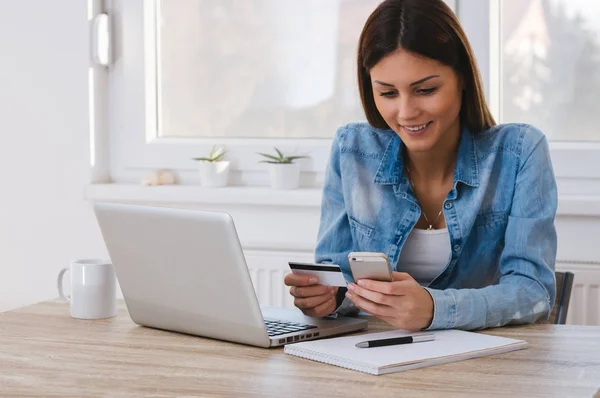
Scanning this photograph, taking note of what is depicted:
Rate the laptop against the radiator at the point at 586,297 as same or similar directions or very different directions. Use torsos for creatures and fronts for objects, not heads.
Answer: very different directions

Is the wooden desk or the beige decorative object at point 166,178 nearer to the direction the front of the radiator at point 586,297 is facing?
the wooden desk

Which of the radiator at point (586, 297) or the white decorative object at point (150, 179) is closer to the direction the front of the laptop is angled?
the radiator

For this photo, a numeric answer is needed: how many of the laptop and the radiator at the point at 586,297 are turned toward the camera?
1

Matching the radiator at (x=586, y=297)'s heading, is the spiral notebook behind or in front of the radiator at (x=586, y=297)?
in front

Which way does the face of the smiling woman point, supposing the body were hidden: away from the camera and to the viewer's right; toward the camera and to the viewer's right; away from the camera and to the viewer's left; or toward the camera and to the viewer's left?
toward the camera and to the viewer's left

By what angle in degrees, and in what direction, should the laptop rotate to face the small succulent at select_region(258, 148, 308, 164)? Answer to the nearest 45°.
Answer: approximately 45° to its left

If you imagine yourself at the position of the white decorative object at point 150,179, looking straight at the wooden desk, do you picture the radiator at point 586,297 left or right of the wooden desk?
left

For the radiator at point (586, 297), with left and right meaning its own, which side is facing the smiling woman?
front

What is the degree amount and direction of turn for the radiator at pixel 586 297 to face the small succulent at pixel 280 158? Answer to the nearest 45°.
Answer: approximately 90° to its right

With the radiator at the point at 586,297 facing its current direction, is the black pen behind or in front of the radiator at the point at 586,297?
in front

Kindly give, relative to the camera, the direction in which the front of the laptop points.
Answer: facing away from the viewer and to the right of the viewer

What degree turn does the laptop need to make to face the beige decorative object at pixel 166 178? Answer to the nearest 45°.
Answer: approximately 45° to its left

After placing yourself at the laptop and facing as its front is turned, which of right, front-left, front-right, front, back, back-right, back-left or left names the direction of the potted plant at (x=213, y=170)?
front-left

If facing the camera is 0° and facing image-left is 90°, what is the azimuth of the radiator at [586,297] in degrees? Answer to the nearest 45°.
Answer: approximately 0°
